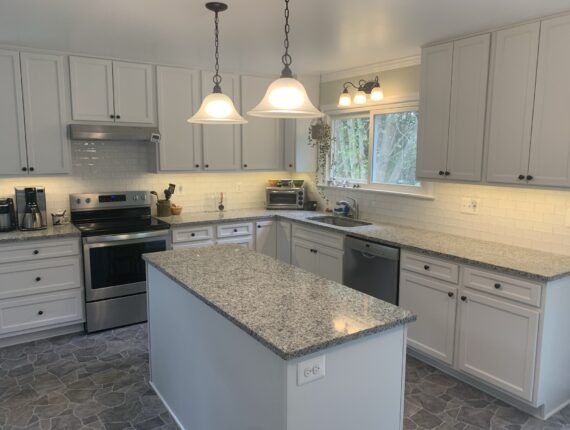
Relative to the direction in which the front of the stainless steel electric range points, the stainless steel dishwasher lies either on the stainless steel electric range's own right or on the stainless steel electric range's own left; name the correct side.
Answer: on the stainless steel electric range's own left

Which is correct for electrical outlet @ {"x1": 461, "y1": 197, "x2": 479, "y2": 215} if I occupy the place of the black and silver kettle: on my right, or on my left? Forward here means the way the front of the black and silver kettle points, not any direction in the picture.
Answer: on my left

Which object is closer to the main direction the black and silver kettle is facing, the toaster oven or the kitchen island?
the kitchen island

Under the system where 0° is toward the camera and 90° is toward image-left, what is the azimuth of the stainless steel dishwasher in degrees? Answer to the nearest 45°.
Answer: approximately 45°

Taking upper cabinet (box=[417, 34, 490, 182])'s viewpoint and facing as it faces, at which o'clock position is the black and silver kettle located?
The black and silver kettle is roughly at 1 o'clock from the upper cabinet.

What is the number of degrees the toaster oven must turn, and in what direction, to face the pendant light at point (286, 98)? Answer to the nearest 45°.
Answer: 0° — it already faces it

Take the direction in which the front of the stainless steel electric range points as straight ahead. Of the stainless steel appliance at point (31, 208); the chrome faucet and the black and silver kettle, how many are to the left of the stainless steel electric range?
1

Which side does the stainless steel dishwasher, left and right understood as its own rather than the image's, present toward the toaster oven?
right

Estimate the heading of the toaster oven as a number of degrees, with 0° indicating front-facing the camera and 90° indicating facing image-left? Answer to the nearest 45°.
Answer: approximately 0°
